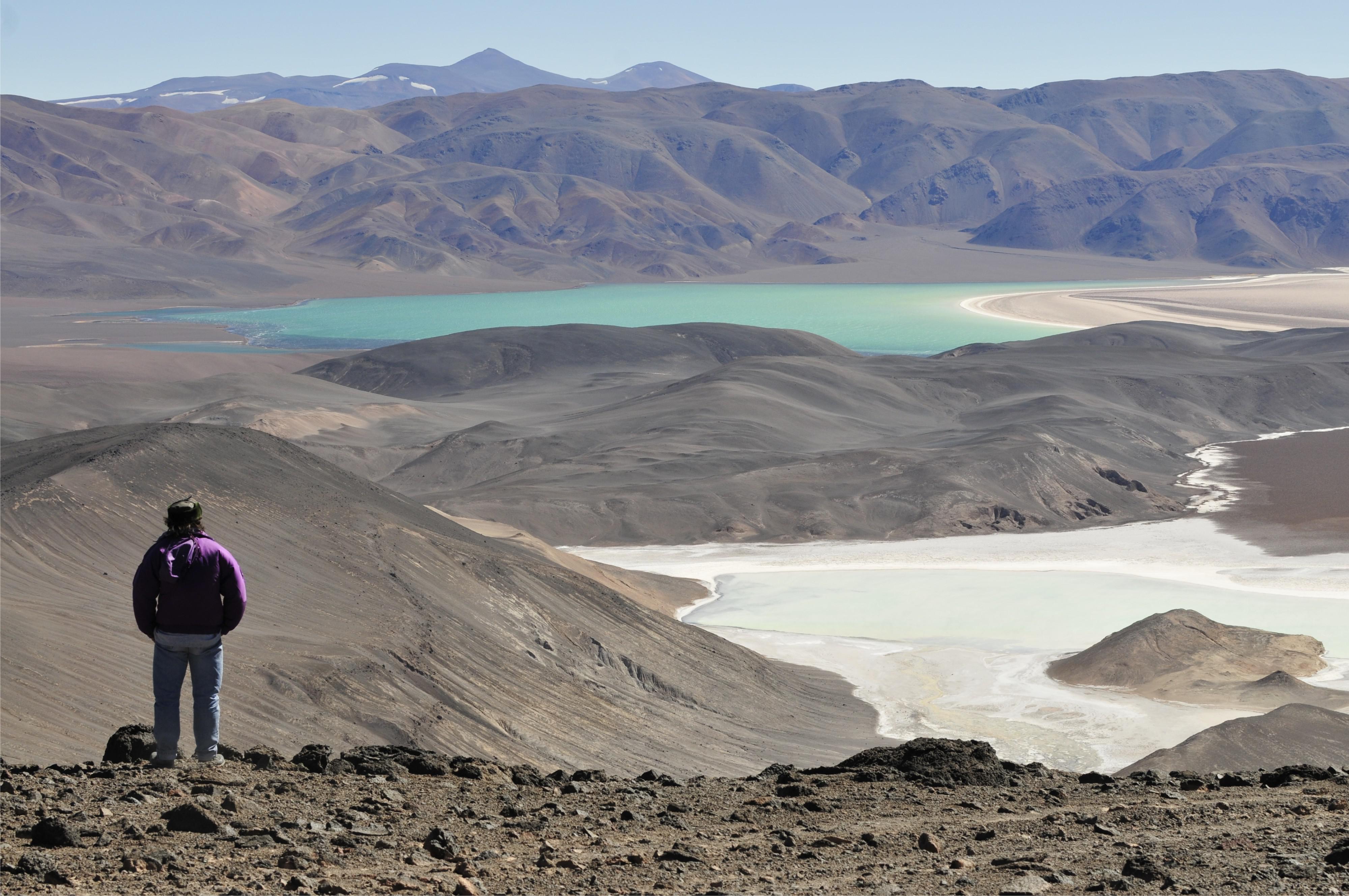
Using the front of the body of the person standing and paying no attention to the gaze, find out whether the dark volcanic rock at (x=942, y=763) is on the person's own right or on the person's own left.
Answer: on the person's own right

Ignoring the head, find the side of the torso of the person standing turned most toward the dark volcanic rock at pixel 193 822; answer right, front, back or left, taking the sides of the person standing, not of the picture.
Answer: back

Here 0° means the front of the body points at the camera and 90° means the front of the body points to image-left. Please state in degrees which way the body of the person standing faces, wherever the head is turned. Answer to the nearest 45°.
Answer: approximately 180°

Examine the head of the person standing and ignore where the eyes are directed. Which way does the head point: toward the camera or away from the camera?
away from the camera

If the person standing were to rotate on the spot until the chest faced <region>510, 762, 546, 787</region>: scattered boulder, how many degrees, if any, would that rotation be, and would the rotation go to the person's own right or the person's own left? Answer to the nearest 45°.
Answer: approximately 45° to the person's own right

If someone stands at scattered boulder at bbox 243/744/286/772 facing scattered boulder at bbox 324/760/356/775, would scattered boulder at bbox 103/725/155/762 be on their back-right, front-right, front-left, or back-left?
back-left

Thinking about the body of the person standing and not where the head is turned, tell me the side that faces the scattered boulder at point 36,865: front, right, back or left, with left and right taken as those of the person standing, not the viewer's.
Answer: back

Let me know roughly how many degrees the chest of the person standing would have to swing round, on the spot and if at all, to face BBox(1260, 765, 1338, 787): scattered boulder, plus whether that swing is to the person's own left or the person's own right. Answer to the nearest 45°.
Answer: approximately 90° to the person's own right
